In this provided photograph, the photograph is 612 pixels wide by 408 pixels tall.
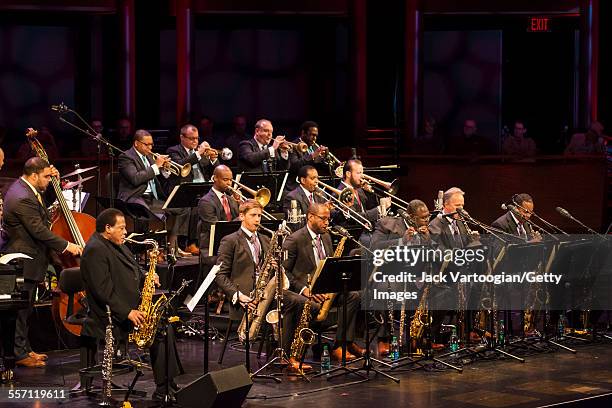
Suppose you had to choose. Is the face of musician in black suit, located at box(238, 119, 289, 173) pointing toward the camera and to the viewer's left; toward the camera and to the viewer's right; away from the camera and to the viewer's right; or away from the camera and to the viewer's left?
toward the camera and to the viewer's right

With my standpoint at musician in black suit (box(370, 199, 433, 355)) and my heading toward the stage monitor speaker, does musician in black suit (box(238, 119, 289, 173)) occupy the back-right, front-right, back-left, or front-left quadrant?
back-right

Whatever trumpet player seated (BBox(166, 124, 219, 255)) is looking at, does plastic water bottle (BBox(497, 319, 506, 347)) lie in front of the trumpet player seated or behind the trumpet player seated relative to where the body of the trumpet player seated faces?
in front

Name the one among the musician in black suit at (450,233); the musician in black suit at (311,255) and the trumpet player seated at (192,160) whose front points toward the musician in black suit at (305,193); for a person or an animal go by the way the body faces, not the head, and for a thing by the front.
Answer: the trumpet player seated

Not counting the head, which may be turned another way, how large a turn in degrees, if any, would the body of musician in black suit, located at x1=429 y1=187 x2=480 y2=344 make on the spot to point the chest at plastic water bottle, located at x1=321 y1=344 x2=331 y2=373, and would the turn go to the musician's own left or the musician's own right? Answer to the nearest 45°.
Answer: approximately 90° to the musician's own right

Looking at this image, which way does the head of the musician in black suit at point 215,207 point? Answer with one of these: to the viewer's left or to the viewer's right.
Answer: to the viewer's right

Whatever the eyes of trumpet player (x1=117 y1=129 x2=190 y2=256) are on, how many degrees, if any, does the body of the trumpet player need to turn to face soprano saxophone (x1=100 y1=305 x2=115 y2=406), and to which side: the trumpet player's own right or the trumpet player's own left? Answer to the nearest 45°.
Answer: approximately 45° to the trumpet player's own right

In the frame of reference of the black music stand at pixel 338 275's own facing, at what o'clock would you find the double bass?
The double bass is roughly at 11 o'clock from the black music stand.

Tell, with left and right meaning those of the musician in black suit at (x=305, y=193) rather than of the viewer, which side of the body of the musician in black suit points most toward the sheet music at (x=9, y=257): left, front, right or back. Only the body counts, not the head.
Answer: right

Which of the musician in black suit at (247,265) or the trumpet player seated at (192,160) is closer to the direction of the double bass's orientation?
the musician in black suit

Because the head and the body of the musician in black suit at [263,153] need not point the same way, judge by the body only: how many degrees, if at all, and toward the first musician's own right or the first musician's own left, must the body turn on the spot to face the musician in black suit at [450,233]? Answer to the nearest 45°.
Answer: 0° — they already face them

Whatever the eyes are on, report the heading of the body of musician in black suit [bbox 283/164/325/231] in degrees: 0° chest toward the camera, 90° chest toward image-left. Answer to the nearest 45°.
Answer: approximately 315°

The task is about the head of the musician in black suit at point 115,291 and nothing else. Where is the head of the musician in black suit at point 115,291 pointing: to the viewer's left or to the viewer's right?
to the viewer's right

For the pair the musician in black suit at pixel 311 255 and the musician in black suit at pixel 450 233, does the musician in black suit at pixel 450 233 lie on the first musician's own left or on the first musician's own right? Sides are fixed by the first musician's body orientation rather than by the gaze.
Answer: on the first musician's own left

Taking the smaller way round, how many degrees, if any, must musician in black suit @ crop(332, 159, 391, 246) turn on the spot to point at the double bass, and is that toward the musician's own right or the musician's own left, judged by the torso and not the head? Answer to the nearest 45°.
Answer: approximately 90° to the musician's own right
